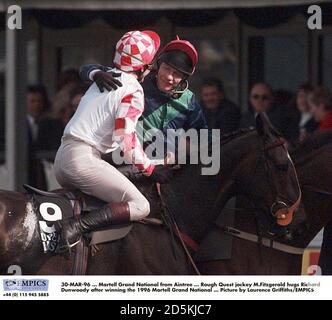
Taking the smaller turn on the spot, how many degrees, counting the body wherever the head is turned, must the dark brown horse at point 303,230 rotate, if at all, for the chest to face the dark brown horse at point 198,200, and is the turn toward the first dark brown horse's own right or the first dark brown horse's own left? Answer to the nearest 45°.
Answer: approximately 180°

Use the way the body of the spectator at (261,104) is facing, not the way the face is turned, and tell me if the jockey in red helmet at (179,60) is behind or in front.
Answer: in front

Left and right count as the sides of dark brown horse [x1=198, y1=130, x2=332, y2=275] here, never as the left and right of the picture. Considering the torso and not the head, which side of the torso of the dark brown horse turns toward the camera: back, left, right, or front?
right

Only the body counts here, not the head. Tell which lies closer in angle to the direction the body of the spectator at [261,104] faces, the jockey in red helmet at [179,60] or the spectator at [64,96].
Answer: the jockey in red helmet

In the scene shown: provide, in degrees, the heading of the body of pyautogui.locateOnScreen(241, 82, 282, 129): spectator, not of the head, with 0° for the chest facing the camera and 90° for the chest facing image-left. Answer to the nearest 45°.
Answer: approximately 0°

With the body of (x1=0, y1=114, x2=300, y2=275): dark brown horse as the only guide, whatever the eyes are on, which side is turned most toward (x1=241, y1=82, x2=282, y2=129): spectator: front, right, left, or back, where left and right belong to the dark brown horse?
left

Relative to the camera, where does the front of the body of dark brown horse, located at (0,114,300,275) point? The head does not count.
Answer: to the viewer's right

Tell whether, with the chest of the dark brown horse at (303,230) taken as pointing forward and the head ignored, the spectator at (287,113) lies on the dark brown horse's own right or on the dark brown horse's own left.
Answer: on the dark brown horse's own left

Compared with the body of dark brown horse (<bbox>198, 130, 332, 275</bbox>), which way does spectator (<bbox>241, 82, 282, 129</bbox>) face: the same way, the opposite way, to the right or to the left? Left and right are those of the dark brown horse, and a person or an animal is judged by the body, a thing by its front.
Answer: to the right
